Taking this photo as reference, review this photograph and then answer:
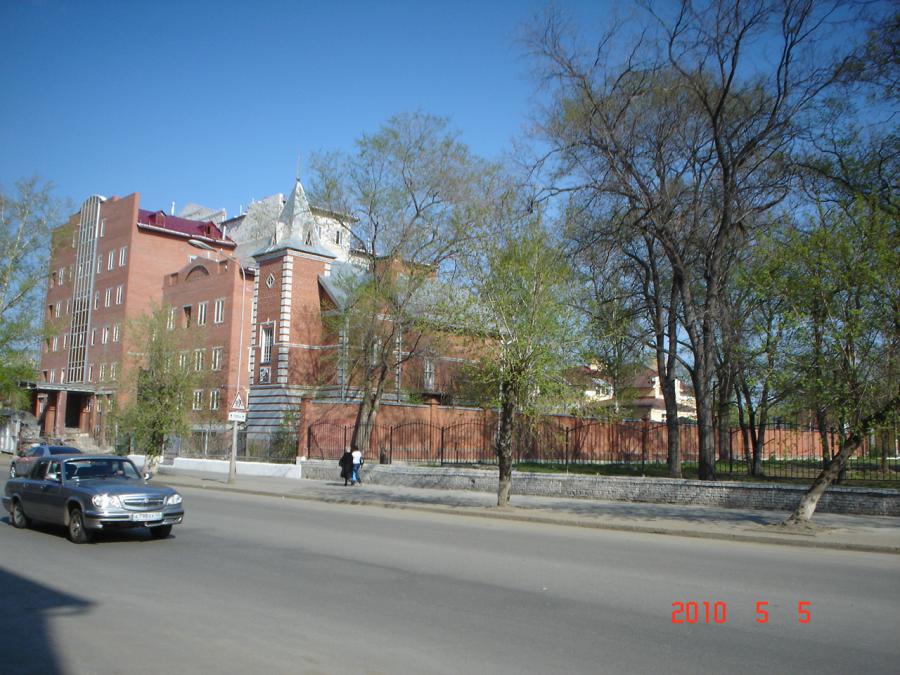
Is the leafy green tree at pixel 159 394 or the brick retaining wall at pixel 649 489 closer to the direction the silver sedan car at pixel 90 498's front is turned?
the brick retaining wall

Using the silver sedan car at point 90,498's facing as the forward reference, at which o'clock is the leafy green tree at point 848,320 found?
The leafy green tree is roughly at 11 o'clock from the silver sedan car.

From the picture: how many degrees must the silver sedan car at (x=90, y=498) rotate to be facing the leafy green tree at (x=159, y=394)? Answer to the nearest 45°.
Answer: approximately 135° to its left

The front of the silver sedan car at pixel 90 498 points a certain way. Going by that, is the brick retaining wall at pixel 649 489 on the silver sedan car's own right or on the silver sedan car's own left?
on the silver sedan car's own left

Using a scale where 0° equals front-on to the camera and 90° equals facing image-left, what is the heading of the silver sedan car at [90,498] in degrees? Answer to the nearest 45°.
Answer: approximately 315°

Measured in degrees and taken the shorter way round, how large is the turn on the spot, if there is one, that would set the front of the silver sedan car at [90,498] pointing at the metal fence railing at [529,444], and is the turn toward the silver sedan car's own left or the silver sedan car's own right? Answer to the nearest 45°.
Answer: approximately 90° to the silver sedan car's own left

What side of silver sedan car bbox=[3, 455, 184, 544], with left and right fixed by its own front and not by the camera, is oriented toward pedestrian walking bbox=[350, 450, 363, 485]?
left
